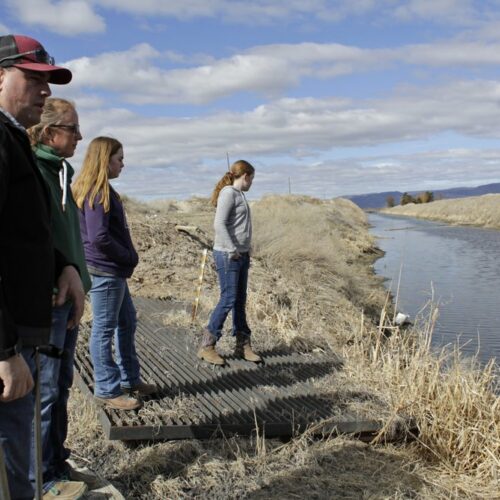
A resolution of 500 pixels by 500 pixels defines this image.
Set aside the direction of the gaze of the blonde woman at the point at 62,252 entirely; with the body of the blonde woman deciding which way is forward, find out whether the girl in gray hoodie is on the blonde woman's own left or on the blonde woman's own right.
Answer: on the blonde woman's own left

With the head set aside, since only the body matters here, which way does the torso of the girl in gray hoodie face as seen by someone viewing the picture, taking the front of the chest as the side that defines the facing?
to the viewer's right

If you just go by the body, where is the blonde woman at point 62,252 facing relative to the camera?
to the viewer's right

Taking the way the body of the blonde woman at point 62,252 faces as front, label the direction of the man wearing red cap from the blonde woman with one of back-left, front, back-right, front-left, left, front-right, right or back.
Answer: right

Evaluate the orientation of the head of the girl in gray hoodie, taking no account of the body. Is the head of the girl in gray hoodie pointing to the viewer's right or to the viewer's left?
to the viewer's right

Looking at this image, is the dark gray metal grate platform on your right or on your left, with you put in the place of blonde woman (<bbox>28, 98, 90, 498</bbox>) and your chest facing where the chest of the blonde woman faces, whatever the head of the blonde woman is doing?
on your left

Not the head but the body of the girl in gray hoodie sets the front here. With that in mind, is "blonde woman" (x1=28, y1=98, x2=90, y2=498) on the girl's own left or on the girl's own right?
on the girl's own right

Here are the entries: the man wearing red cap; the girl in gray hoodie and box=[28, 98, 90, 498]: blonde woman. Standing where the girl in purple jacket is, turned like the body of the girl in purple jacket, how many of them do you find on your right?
2

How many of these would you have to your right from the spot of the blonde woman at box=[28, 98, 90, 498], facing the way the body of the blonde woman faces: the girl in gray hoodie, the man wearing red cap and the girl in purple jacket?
1

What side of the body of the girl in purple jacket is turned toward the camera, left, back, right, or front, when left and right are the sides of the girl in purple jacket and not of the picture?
right

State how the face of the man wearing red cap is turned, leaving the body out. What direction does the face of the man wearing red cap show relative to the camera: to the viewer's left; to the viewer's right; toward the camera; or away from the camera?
to the viewer's right

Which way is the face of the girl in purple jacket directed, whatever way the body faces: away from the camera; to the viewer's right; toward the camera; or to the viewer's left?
to the viewer's right

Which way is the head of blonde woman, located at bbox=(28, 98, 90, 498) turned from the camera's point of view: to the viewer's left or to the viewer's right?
to the viewer's right

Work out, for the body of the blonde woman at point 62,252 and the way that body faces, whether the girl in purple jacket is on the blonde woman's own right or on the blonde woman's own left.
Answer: on the blonde woman's own left
